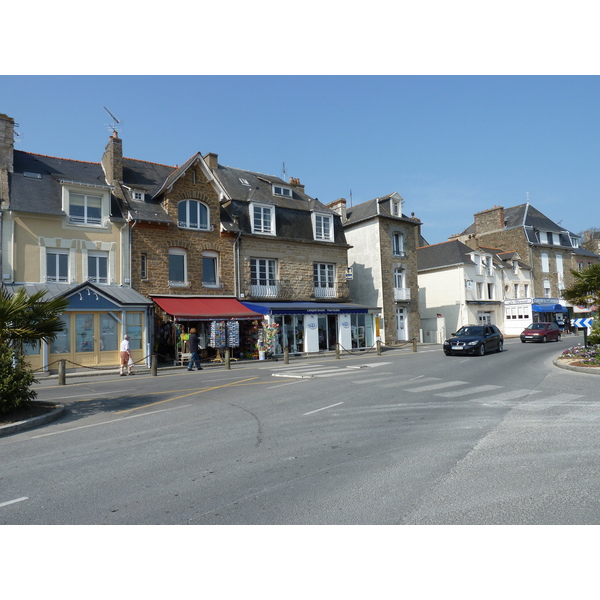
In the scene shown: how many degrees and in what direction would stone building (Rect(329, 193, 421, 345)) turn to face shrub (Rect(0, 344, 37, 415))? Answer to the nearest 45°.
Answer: approximately 45° to its right

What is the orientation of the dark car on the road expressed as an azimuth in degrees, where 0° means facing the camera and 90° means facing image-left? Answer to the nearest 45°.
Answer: approximately 45°

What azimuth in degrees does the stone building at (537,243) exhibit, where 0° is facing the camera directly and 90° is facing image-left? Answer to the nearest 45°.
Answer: approximately 315°

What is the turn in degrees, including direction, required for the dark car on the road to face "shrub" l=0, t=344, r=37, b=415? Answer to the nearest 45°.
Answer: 0° — it already faces it

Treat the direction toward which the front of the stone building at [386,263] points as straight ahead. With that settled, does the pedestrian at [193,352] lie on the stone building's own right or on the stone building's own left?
on the stone building's own right

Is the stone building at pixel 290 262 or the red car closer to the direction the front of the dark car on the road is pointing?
the stone building

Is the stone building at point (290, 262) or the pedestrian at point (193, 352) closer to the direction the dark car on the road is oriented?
the pedestrian
